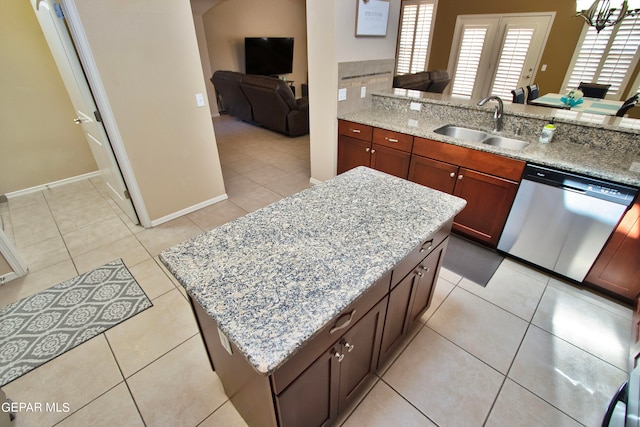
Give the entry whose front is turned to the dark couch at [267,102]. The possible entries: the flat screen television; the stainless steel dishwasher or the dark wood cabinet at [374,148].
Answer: the flat screen television

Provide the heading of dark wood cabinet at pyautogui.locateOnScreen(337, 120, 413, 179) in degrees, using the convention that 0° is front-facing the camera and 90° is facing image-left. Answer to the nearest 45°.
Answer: approximately 45°

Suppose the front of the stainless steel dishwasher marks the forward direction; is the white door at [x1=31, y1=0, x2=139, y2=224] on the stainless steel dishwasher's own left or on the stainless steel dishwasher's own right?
on the stainless steel dishwasher's own right

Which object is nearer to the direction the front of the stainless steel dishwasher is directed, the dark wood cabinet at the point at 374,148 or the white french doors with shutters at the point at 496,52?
the dark wood cabinet

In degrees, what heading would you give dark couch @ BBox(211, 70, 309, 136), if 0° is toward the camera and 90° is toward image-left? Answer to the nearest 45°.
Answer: approximately 225°

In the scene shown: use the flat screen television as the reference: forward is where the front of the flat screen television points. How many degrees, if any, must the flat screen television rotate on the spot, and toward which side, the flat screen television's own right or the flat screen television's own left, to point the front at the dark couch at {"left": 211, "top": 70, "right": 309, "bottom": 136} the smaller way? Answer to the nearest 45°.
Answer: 0° — it already faces it

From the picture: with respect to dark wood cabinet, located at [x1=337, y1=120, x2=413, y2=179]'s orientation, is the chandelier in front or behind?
behind

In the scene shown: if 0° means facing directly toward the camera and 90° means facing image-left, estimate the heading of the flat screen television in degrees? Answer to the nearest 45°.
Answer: approximately 0°

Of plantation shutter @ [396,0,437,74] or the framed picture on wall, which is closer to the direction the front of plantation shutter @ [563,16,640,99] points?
the framed picture on wall

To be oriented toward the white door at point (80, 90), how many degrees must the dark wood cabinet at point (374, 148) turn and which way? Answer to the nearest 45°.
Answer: approximately 45° to its right

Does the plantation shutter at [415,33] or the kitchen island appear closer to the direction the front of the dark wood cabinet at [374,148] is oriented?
the kitchen island

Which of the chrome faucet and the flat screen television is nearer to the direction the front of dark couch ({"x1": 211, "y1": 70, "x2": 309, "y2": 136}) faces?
the flat screen television
